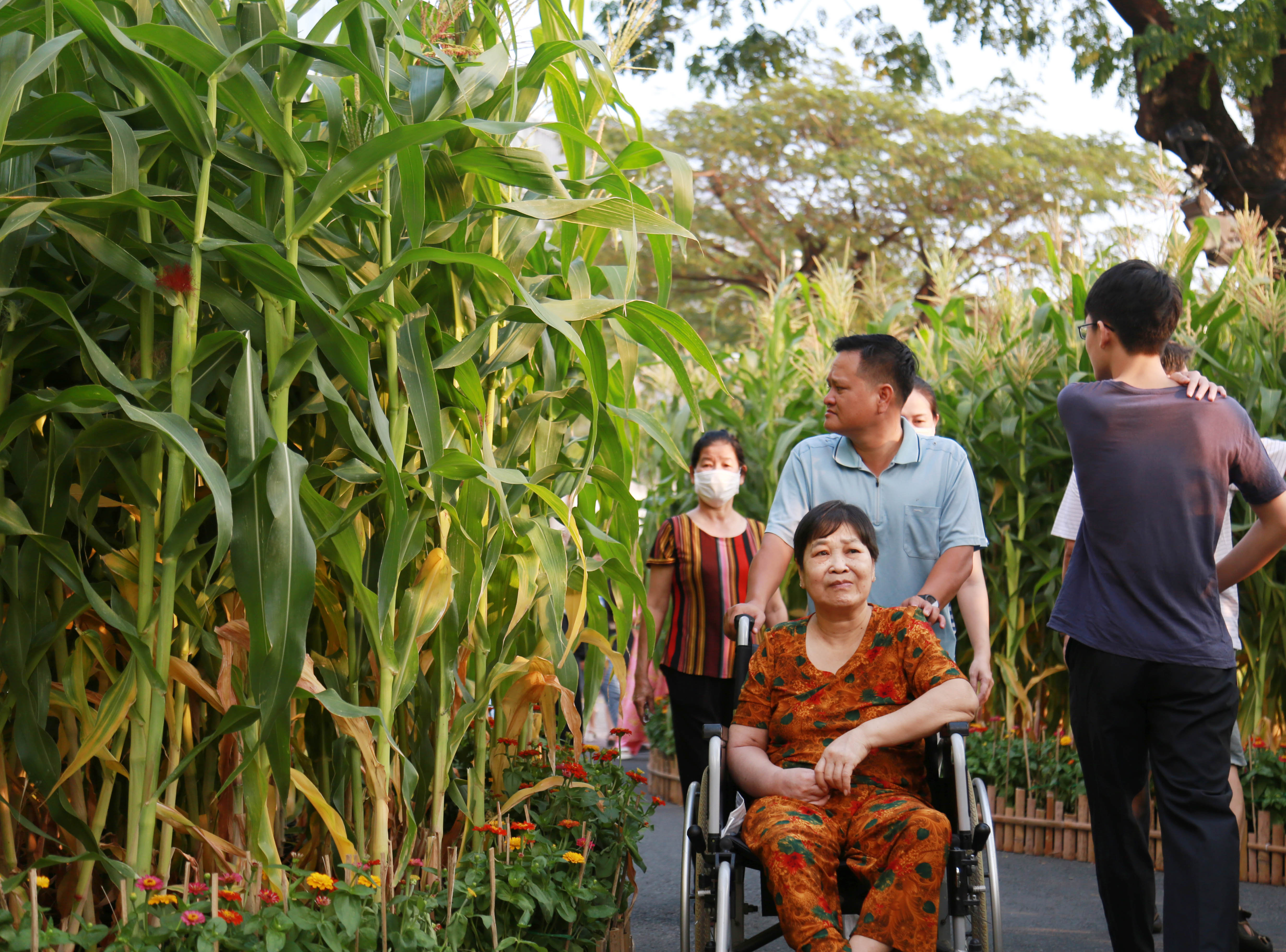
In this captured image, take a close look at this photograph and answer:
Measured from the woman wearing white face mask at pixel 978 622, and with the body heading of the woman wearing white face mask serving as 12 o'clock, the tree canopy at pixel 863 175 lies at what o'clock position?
The tree canopy is roughly at 6 o'clock from the woman wearing white face mask.

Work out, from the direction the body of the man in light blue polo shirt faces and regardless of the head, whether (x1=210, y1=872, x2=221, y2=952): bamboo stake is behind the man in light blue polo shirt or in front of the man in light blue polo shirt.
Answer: in front

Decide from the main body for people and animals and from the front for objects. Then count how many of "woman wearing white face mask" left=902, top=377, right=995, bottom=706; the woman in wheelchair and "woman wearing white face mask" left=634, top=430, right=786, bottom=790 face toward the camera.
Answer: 3

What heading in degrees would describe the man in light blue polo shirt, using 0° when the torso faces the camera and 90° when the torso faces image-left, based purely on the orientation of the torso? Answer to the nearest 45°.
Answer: approximately 0°

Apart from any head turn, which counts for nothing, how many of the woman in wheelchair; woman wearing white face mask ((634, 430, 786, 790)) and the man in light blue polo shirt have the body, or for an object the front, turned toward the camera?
3
